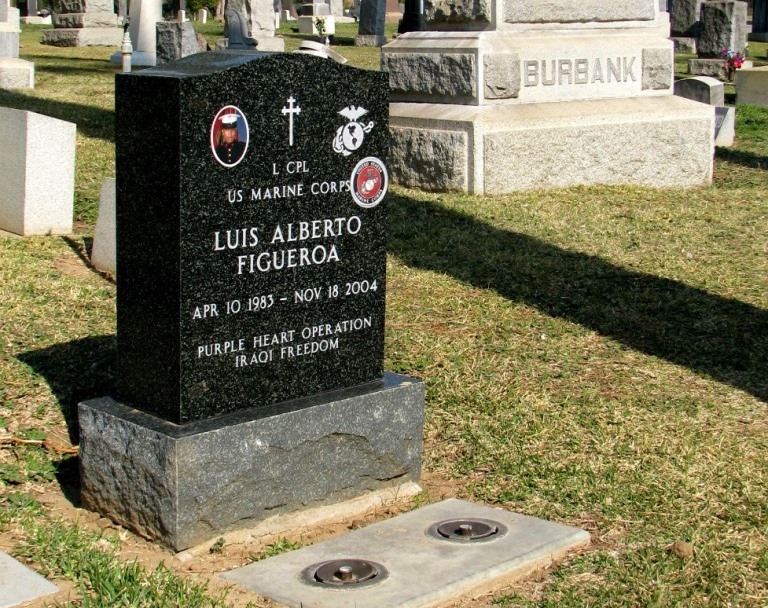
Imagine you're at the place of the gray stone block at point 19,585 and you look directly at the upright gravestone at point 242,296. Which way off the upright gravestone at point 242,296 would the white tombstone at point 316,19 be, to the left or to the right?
left

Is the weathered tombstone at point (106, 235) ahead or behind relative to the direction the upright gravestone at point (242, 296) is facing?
behind

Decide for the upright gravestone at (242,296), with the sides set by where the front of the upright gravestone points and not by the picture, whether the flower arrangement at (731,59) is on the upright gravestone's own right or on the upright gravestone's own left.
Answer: on the upright gravestone's own left

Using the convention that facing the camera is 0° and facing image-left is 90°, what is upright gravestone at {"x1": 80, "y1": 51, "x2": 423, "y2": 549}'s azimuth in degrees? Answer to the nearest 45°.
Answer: approximately 315°

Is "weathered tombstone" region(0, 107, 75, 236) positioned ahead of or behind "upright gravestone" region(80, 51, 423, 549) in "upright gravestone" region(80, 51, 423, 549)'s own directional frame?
behind

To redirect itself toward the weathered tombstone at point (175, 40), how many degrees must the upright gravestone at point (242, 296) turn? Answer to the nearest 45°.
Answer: approximately 135° to its left

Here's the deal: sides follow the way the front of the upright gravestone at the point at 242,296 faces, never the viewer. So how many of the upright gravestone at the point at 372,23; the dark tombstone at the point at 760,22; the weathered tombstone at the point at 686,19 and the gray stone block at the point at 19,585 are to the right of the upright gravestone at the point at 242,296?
1

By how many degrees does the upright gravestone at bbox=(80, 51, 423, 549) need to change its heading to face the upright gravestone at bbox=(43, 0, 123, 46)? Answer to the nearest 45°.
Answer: approximately 135° to its left

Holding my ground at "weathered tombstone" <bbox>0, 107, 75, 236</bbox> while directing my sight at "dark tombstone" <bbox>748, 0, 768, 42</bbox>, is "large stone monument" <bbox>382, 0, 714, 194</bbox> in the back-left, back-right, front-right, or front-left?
front-right

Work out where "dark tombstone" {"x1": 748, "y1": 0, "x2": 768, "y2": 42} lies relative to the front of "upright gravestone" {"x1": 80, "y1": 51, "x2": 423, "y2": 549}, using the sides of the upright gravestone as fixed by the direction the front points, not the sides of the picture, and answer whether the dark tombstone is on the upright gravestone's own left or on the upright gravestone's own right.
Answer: on the upright gravestone's own left
